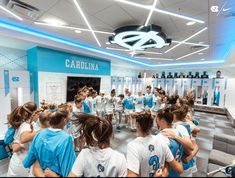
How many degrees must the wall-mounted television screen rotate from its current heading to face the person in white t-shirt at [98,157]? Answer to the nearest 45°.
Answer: approximately 45° to its right

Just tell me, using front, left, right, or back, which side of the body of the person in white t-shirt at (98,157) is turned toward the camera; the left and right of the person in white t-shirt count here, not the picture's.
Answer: back

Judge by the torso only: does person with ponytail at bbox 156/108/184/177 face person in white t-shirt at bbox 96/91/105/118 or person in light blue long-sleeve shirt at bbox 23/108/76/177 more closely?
the person in white t-shirt

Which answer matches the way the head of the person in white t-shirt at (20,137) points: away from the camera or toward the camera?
away from the camera

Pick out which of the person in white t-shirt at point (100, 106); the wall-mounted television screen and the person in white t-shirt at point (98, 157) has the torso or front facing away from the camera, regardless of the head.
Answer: the person in white t-shirt at point (98, 157)

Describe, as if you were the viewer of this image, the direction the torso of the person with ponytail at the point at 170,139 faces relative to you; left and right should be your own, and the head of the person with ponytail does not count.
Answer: facing away from the viewer and to the left of the viewer

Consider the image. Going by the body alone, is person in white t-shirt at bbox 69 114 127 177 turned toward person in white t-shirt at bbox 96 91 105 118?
yes

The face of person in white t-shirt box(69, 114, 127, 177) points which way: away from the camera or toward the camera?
away from the camera

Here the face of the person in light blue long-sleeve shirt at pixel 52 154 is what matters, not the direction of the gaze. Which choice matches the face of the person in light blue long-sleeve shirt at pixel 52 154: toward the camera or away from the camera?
away from the camera

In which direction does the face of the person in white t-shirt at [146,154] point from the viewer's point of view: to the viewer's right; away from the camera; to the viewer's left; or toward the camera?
away from the camera

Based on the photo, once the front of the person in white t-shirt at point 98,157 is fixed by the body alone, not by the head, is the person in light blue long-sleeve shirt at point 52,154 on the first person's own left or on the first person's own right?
on the first person's own left

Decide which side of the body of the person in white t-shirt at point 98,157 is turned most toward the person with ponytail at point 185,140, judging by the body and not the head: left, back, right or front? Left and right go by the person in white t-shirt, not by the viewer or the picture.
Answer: right
